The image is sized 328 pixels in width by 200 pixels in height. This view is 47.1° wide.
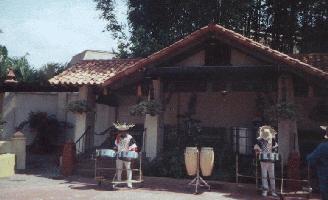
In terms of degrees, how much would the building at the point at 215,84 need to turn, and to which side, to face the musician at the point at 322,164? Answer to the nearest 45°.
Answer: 0° — it already faces them

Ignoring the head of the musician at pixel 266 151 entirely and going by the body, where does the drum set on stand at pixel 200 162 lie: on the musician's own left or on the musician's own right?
on the musician's own right

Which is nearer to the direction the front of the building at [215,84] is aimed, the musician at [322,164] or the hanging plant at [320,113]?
the musician

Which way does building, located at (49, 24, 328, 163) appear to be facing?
toward the camera

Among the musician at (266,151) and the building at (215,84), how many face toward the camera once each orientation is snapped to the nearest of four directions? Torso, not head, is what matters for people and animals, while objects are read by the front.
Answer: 2

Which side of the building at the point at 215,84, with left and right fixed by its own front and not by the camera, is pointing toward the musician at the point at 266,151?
front

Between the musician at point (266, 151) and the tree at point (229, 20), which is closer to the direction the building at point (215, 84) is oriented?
the musician

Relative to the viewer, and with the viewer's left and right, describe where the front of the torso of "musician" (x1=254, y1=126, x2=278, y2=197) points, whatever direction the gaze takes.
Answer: facing the viewer

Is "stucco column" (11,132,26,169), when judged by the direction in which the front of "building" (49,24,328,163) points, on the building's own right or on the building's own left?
on the building's own right

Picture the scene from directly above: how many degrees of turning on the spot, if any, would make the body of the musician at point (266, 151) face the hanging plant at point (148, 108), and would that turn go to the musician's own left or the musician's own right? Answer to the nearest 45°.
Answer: approximately 135° to the musician's own right

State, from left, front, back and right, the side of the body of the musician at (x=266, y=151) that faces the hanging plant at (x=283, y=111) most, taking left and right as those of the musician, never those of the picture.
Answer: back

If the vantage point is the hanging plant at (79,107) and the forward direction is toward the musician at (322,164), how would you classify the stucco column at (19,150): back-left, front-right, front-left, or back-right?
back-right
